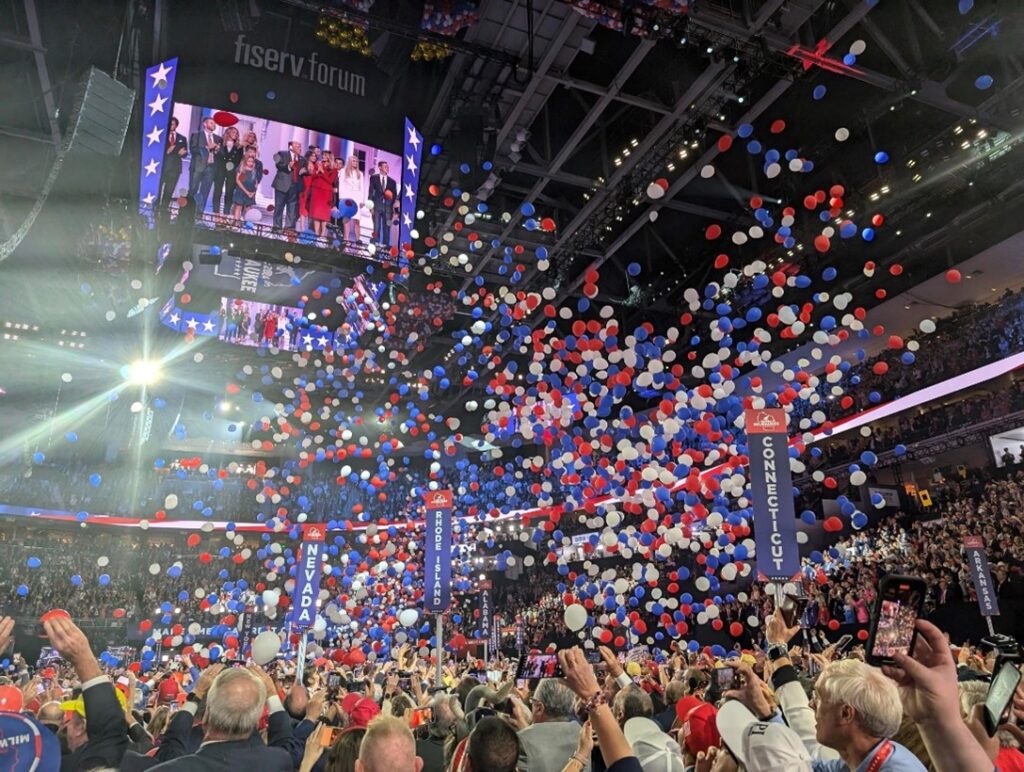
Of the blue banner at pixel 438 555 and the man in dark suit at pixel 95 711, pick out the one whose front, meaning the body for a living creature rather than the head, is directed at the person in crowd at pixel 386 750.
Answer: the blue banner

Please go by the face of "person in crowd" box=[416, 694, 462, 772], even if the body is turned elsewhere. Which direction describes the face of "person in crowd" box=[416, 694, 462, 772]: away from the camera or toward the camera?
away from the camera

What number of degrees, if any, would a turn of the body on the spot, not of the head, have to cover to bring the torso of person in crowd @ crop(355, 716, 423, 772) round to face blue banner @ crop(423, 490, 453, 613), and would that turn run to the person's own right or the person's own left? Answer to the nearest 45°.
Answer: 0° — they already face it

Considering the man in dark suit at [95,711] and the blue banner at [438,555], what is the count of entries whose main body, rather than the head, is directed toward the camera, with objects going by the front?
1

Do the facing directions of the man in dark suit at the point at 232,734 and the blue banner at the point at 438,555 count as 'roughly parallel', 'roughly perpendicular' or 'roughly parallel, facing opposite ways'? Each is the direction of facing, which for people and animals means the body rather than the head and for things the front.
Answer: roughly parallel, facing opposite ways

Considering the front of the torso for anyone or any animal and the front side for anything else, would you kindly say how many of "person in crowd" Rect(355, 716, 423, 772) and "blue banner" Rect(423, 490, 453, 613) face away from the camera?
1

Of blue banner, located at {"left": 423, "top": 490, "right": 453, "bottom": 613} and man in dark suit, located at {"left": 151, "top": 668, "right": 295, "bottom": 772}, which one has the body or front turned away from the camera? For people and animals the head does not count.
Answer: the man in dark suit

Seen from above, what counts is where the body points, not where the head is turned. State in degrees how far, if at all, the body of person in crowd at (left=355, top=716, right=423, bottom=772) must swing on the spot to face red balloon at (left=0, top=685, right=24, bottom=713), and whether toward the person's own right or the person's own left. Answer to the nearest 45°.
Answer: approximately 45° to the person's own left

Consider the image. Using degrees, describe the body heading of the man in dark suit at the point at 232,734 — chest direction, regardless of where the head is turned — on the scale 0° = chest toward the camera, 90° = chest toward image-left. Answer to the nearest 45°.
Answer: approximately 180°

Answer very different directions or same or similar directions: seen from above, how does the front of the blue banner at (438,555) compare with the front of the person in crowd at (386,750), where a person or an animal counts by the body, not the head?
very different directions

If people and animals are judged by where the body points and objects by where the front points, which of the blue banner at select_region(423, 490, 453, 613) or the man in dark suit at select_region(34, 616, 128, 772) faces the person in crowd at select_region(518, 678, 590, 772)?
the blue banner

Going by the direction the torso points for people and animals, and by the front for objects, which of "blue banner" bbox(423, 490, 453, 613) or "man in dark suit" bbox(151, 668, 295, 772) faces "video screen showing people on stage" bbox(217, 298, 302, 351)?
the man in dark suit

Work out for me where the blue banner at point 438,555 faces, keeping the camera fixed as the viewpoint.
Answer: facing the viewer

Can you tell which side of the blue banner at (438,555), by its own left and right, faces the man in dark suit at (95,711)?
front

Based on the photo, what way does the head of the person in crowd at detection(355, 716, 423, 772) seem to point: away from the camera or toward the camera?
away from the camera
